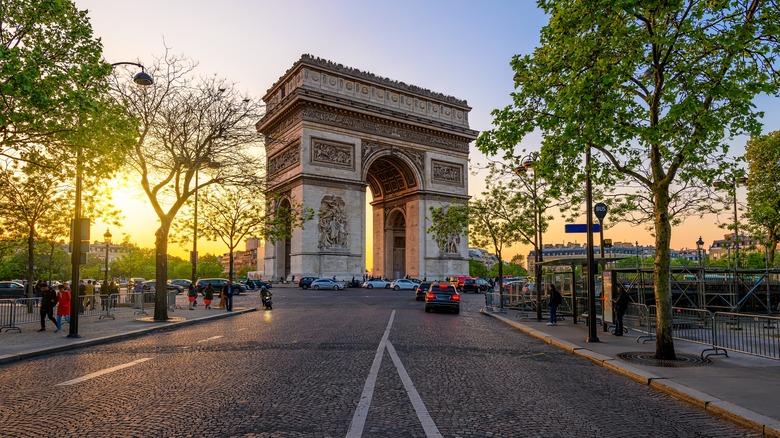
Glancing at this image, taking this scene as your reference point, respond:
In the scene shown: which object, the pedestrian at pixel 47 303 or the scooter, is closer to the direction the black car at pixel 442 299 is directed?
the scooter

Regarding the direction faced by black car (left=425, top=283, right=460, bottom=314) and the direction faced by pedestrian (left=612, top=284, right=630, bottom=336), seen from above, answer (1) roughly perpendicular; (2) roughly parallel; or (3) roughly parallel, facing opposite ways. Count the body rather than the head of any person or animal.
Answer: roughly perpendicular

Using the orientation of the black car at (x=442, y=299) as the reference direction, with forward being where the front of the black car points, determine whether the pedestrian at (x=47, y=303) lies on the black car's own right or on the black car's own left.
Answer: on the black car's own left

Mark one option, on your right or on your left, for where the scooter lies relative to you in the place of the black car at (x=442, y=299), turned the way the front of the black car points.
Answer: on your left

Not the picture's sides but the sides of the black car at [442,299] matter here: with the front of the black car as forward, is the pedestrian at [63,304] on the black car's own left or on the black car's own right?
on the black car's own left

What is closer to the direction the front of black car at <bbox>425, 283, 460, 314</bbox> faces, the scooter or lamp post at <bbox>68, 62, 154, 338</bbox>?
the scooter

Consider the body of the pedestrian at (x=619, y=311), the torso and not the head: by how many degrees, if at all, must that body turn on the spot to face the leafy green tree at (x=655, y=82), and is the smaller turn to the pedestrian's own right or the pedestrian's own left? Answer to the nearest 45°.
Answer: approximately 90° to the pedestrian's own left

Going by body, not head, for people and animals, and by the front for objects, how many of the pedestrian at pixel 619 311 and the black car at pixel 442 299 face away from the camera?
1

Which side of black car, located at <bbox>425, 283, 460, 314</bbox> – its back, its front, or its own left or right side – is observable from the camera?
back

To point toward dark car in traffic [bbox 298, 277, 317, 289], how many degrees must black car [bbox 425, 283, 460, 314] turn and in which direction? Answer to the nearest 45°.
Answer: approximately 45° to its left

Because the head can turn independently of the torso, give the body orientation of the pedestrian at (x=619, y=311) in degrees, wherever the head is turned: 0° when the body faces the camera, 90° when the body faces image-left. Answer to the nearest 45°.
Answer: approximately 90°

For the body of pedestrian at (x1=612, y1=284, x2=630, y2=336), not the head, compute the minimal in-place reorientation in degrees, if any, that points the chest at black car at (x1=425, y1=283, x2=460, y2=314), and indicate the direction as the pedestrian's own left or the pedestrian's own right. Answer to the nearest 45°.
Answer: approximately 45° to the pedestrian's own right
